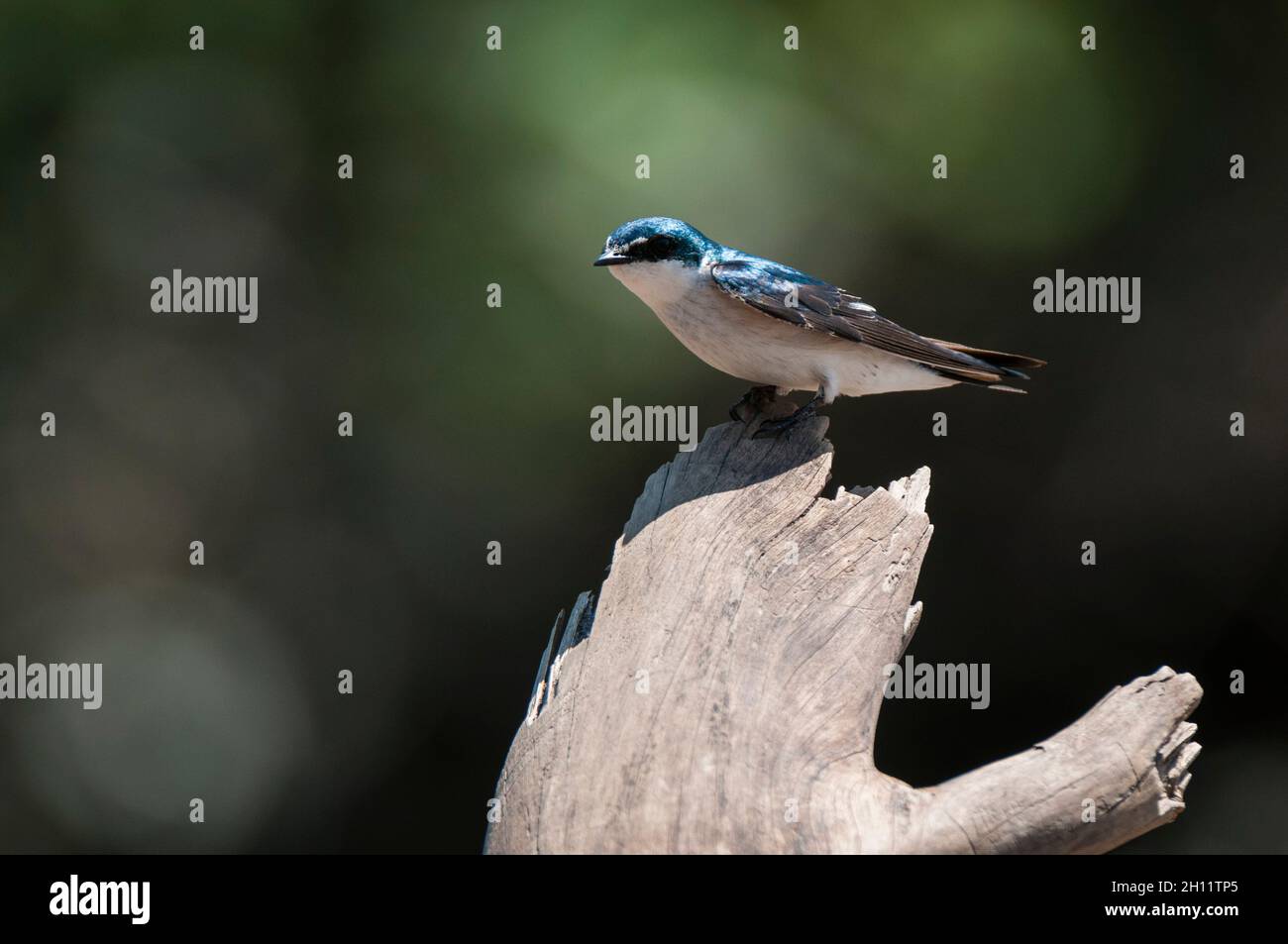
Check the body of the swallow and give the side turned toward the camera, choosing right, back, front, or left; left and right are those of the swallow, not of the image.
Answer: left
